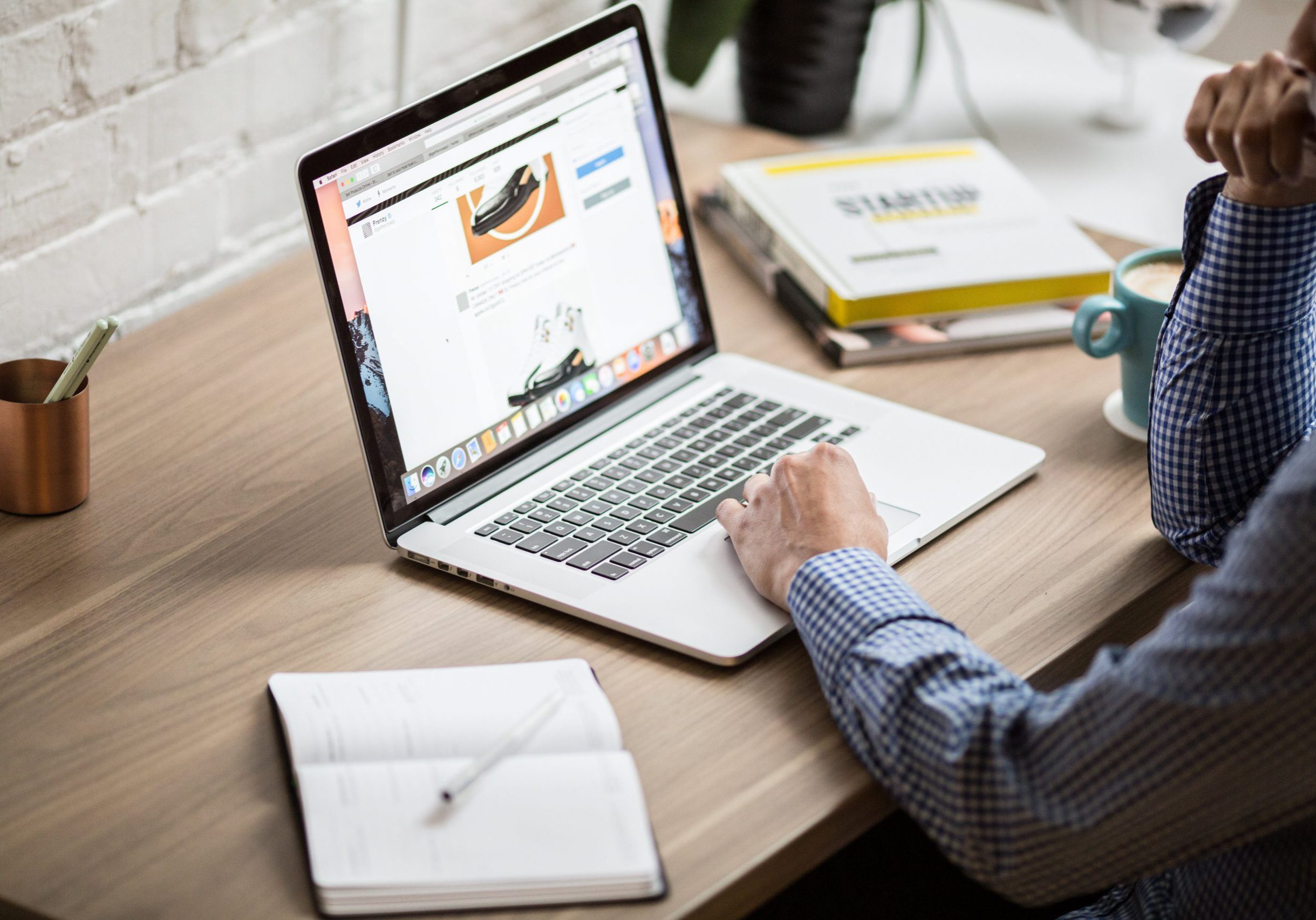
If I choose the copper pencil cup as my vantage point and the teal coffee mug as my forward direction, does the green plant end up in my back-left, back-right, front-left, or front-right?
front-left

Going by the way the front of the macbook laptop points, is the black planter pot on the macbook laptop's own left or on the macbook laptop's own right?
on the macbook laptop's own left

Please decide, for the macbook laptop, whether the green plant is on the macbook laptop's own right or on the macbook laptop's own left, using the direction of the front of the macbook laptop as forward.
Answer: on the macbook laptop's own left

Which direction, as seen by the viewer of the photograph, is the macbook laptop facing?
facing the viewer and to the right of the viewer

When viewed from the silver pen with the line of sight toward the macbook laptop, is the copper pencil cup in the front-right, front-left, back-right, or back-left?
front-left
